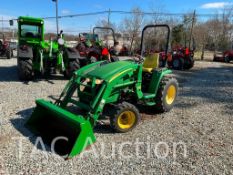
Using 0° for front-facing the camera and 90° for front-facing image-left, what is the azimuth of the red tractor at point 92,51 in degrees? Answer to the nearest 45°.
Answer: approximately 45°

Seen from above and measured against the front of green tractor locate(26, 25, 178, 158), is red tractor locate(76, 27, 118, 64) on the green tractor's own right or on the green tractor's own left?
on the green tractor's own right
